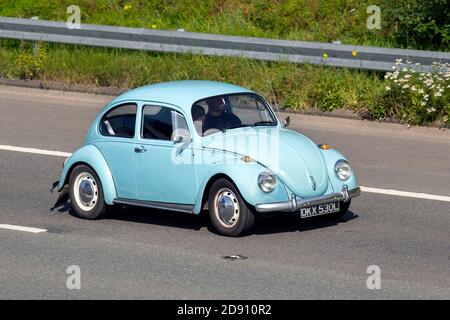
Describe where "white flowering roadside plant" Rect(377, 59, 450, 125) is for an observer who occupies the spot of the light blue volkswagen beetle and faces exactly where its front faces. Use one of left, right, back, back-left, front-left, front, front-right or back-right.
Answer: left

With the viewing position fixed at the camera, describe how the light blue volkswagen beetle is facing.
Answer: facing the viewer and to the right of the viewer

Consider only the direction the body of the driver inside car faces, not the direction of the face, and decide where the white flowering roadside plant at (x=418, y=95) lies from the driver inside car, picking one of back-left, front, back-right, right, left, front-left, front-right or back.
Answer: left
